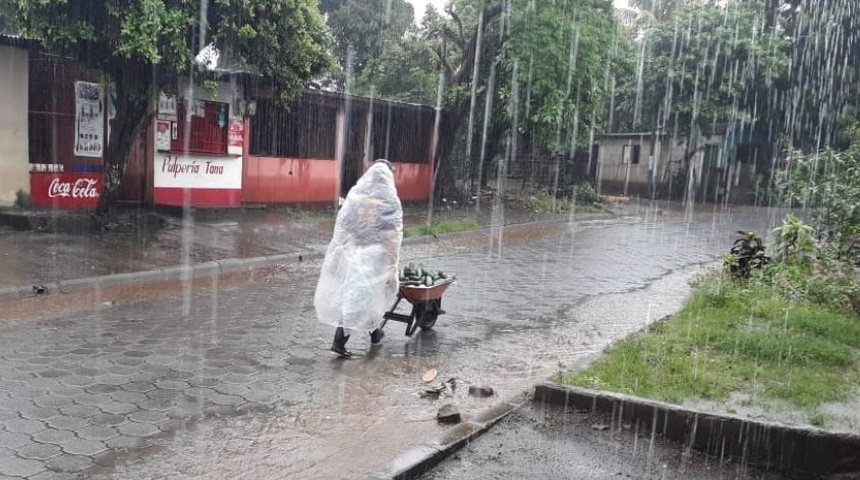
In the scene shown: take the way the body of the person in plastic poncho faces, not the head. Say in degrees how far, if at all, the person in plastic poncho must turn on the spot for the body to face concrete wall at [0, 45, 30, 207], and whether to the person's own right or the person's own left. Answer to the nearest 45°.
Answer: approximately 90° to the person's own left

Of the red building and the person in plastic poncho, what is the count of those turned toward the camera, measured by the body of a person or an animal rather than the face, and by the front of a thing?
1

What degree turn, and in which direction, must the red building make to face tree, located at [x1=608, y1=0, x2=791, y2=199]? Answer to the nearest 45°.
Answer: approximately 135° to its left

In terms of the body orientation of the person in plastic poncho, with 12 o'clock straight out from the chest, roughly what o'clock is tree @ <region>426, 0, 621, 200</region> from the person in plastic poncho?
The tree is roughly at 11 o'clock from the person in plastic poncho.

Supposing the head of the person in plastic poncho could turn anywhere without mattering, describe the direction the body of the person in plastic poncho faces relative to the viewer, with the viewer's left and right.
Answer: facing away from the viewer and to the right of the viewer

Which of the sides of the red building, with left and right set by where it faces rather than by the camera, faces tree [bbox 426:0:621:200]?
left

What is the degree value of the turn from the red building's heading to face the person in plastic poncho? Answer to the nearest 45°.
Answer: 0° — it already faces them

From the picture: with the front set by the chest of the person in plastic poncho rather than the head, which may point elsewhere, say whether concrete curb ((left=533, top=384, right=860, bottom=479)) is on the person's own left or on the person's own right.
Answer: on the person's own right
